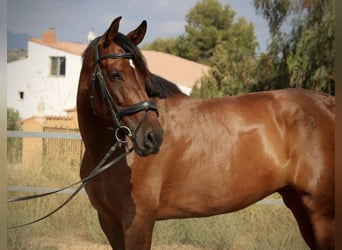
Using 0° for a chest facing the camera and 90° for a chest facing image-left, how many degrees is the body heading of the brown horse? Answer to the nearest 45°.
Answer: approximately 90°

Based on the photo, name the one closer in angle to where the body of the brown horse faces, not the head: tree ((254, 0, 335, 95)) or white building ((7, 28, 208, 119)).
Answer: the white building

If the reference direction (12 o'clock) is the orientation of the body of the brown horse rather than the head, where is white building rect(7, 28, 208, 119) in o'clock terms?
The white building is roughly at 2 o'clock from the brown horse.

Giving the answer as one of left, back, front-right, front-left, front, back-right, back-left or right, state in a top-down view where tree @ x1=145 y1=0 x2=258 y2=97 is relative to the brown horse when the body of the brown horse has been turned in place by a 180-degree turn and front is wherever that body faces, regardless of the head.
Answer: left

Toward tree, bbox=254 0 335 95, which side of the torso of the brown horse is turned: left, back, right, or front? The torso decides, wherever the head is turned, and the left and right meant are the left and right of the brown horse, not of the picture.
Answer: right
